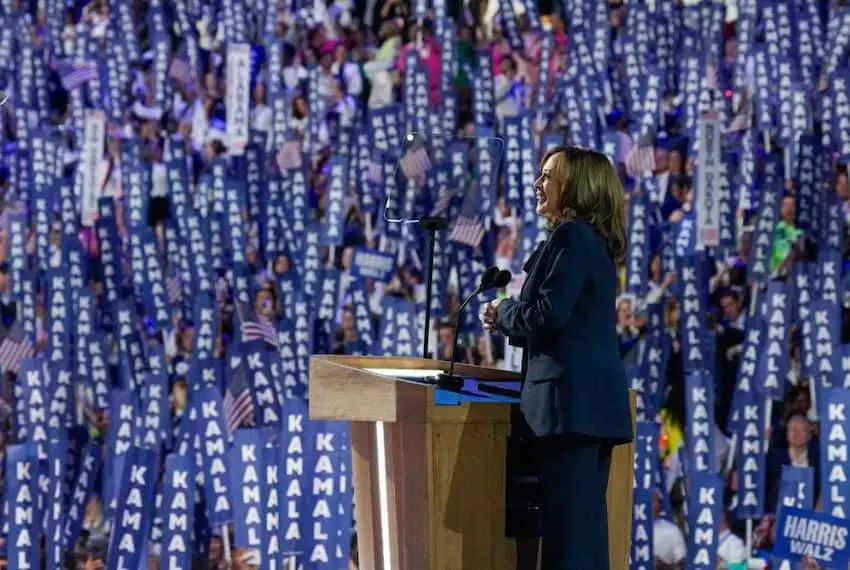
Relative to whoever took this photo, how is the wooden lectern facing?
facing away from the viewer and to the left of the viewer

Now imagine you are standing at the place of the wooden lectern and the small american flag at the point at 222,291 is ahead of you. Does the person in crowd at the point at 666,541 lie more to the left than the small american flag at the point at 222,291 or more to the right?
right

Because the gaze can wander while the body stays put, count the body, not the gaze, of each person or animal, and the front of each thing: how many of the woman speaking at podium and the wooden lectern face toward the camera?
0

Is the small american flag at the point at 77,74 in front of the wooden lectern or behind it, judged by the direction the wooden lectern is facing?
in front

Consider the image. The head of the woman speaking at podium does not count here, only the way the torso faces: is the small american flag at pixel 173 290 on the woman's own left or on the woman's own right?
on the woman's own right

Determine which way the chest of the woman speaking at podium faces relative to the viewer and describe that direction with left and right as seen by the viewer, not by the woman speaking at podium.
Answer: facing to the left of the viewer

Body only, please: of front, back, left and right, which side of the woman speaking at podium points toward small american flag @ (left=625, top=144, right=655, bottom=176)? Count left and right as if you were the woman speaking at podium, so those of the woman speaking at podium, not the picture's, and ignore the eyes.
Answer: right

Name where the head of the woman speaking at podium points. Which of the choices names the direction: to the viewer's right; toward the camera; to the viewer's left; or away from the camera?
to the viewer's left

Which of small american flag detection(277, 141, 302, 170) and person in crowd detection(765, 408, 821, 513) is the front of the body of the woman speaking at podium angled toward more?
the small american flag

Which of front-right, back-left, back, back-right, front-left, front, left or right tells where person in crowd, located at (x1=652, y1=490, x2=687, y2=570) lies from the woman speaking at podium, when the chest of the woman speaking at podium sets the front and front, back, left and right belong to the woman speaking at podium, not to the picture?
right
